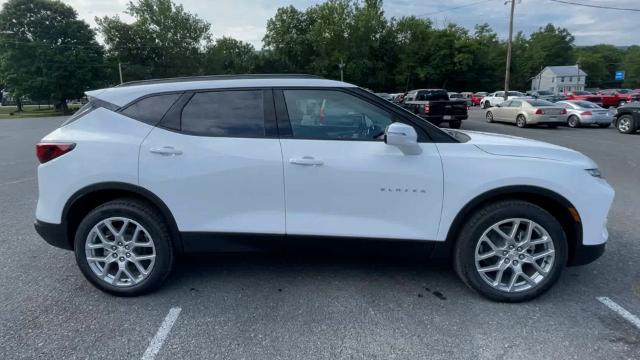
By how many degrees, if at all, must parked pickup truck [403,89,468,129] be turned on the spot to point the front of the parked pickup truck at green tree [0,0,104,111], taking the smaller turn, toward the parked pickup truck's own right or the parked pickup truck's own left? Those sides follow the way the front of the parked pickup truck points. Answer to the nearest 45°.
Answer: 0° — it already faces it

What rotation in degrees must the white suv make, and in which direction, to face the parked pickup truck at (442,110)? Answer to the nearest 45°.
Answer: approximately 90° to its left

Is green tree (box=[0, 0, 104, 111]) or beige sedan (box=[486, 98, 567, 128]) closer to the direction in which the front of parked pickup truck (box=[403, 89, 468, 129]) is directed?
the green tree

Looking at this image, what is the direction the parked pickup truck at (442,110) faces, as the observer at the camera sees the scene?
facing away from the viewer and to the left of the viewer

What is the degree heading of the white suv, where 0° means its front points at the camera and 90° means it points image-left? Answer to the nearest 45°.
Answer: approximately 270°

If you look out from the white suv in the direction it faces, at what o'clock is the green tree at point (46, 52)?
The green tree is roughly at 8 o'clock from the white suv.

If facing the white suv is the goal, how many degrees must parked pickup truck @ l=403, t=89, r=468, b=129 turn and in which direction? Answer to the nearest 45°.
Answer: approximately 135° to its left

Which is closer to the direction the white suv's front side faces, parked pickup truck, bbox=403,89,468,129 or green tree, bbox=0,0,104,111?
the parked pickup truck

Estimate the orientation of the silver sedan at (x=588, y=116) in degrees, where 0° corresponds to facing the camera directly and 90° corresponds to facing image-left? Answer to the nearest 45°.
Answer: approximately 135°

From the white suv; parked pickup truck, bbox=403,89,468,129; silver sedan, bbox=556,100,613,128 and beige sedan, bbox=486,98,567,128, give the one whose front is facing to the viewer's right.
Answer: the white suv

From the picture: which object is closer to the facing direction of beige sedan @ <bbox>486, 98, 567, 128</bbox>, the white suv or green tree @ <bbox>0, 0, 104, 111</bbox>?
the green tree

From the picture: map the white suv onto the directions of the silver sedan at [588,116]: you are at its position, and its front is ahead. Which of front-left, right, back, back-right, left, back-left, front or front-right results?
back-left

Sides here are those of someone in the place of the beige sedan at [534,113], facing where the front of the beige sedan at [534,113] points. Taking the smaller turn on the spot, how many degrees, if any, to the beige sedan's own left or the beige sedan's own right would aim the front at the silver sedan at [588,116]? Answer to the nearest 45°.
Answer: approximately 135° to the beige sedan's own right
